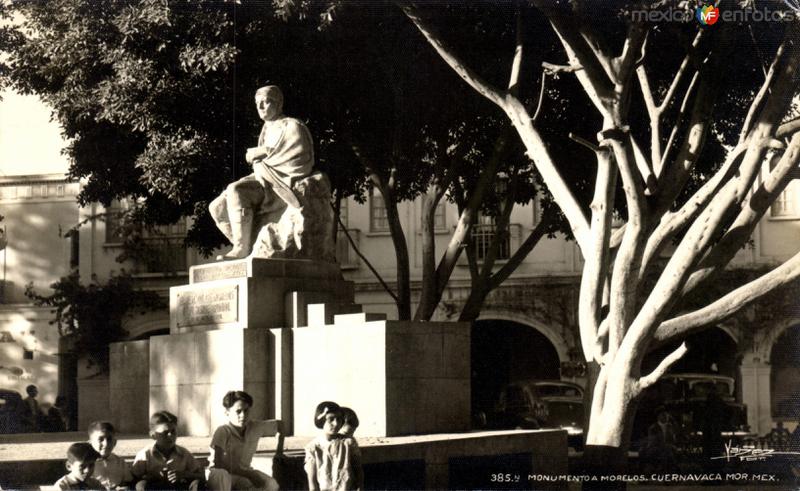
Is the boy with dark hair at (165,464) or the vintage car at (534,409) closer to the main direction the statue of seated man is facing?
the boy with dark hair

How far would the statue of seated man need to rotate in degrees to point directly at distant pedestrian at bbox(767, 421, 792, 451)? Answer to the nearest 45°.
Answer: approximately 180°

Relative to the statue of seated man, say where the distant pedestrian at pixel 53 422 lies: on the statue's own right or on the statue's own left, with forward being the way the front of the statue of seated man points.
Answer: on the statue's own right

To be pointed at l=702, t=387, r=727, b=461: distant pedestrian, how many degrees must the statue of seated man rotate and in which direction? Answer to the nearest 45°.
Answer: approximately 180°

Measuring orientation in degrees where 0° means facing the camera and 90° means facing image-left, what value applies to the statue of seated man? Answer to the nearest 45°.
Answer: approximately 45°

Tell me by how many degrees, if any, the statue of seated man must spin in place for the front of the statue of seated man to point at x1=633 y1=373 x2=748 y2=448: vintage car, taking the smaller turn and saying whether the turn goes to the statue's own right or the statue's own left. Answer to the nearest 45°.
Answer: approximately 180°

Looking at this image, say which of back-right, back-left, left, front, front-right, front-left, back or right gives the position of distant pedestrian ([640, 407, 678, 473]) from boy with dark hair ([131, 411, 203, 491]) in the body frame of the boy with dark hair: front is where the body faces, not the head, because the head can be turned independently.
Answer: back-left
